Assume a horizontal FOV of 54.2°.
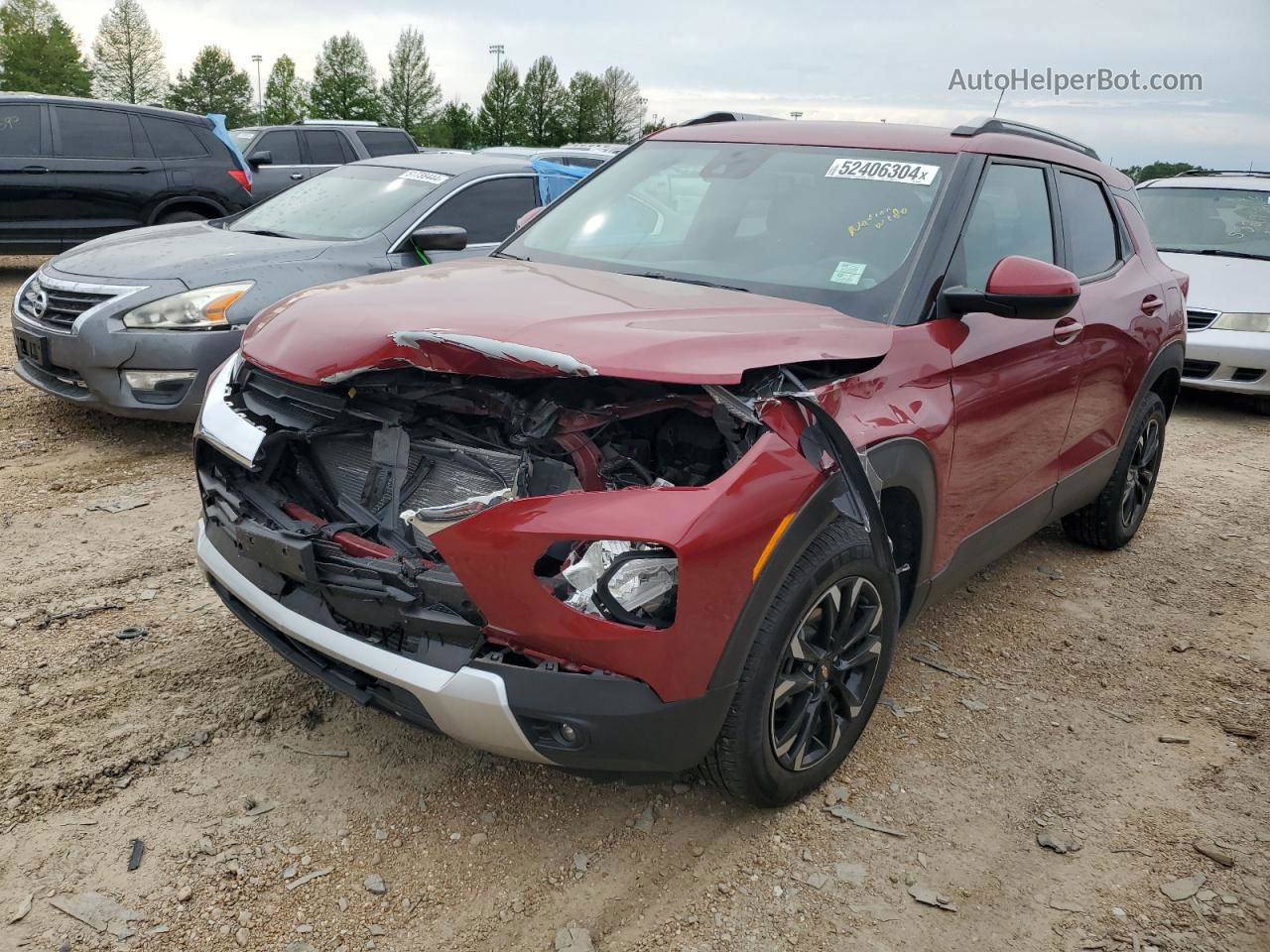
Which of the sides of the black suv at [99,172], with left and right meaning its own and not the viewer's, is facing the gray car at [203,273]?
left

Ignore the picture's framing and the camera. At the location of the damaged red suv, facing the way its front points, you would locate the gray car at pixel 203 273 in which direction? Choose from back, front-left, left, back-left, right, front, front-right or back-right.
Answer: right

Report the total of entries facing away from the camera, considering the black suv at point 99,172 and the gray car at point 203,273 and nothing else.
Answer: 0

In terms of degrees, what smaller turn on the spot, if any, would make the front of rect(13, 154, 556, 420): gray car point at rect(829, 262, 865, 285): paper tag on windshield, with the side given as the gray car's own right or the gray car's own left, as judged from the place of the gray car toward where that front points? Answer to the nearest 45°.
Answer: approximately 90° to the gray car's own left

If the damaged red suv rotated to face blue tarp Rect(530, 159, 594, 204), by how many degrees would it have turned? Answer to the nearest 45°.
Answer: approximately 135° to its right

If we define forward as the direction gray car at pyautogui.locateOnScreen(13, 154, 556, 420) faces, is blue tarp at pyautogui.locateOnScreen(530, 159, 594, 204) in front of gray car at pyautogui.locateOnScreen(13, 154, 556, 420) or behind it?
behind

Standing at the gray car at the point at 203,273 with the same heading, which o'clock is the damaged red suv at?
The damaged red suv is roughly at 10 o'clock from the gray car.

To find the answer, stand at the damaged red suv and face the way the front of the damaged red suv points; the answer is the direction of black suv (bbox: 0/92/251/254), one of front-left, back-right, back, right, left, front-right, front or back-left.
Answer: right

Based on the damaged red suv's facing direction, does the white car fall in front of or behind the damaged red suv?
behind

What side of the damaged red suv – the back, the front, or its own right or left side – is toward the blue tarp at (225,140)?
right

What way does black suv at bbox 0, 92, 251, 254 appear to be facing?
to the viewer's left

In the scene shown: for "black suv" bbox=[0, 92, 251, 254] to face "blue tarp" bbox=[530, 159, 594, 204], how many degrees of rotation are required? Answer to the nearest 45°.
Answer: approximately 135° to its left

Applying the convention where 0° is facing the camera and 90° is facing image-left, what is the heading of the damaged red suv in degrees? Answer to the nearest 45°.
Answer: approximately 45°
